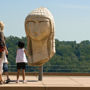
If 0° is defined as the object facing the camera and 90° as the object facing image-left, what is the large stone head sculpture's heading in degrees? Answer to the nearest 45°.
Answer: approximately 45°
